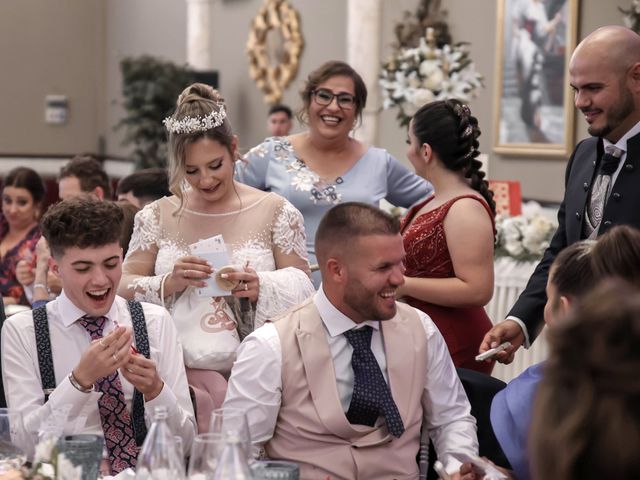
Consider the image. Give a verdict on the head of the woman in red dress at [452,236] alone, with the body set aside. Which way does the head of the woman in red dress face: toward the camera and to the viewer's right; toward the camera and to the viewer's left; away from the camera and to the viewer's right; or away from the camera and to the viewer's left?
away from the camera and to the viewer's left

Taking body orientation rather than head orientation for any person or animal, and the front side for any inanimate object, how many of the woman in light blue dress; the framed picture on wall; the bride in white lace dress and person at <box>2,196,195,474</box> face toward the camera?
4

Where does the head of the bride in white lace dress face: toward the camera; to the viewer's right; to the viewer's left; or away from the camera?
toward the camera

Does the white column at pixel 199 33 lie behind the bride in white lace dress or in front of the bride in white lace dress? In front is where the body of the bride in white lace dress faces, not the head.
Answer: behind

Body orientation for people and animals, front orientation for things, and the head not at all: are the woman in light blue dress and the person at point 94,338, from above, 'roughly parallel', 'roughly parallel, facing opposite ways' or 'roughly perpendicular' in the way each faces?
roughly parallel

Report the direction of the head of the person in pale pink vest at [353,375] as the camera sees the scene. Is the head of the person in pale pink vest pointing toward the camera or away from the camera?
toward the camera

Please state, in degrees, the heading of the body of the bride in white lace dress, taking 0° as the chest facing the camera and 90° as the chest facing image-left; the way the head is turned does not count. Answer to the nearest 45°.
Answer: approximately 0°

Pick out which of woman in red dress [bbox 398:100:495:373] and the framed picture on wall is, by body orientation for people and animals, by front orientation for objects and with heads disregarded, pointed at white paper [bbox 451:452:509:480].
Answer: the framed picture on wall

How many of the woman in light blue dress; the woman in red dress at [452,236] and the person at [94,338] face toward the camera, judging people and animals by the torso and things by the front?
2

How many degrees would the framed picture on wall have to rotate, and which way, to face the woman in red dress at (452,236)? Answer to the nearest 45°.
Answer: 0° — it already faces them

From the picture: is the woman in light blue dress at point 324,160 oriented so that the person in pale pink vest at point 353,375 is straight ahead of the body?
yes

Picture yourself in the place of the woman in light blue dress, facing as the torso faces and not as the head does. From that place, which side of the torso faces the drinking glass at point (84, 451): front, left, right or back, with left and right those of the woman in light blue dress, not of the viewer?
front

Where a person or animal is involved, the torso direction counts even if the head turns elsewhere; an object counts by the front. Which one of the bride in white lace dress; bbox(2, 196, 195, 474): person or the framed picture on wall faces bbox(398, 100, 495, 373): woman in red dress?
the framed picture on wall

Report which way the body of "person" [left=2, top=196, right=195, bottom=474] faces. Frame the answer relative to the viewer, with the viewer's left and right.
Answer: facing the viewer

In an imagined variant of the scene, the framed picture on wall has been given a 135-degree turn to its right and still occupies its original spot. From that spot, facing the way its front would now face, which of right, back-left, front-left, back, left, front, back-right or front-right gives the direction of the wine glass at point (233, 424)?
back-left

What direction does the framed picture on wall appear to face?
toward the camera
